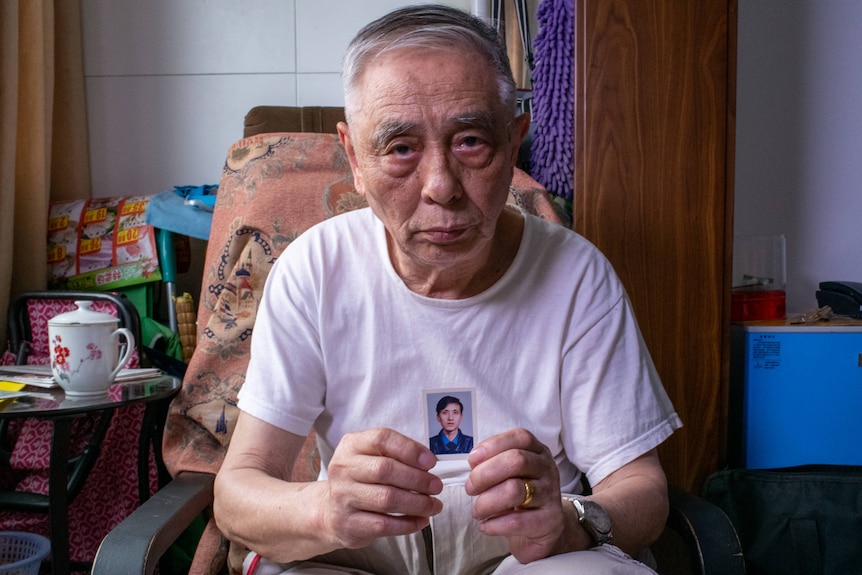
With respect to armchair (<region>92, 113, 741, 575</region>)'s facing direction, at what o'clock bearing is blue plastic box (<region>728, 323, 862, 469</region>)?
The blue plastic box is roughly at 9 o'clock from the armchair.

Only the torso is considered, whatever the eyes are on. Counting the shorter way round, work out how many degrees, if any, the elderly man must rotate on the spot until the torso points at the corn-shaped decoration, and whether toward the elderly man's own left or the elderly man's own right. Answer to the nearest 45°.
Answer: approximately 135° to the elderly man's own right

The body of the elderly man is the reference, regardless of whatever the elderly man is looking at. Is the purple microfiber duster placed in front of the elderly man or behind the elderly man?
behind

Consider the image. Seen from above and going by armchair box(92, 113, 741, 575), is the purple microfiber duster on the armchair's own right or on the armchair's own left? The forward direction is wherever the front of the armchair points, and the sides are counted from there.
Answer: on the armchair's own left

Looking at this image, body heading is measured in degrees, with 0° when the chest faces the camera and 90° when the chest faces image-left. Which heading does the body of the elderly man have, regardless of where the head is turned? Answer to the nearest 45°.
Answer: approximately 0°

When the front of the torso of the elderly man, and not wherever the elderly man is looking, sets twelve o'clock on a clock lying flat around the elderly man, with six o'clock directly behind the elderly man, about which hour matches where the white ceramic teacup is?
The white ceramic teacup is roughly at 4 o'clock from the elderly man.

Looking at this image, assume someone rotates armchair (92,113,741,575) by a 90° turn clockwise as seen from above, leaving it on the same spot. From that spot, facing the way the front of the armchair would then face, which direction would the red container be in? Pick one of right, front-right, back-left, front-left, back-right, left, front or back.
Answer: back

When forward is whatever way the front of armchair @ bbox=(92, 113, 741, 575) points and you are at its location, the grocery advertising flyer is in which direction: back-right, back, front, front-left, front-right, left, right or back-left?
back-right

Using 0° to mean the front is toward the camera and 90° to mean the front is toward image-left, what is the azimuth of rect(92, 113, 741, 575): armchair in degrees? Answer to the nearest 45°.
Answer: approximately 0°

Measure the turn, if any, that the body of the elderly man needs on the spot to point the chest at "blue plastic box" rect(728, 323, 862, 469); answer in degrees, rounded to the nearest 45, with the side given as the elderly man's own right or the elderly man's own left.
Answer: approximately 135° to the elderly man's own left

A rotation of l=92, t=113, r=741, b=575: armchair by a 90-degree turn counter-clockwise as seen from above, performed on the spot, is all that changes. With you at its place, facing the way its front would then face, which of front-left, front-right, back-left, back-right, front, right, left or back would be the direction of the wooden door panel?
front
